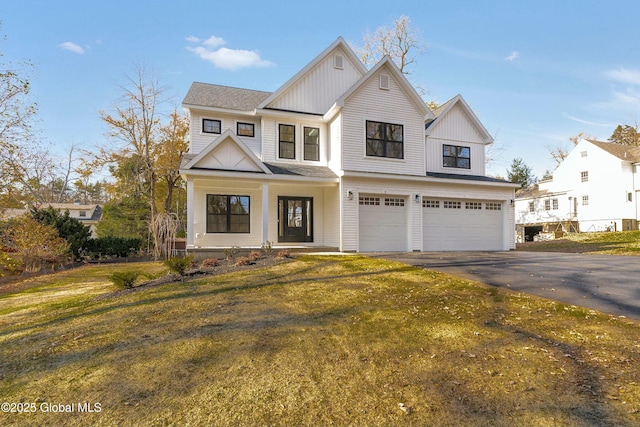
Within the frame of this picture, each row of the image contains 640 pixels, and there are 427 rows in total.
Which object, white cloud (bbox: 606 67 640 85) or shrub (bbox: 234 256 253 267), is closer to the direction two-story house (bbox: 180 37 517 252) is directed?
the shrub

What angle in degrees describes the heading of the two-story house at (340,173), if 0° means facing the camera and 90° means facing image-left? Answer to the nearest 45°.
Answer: approximately 0°

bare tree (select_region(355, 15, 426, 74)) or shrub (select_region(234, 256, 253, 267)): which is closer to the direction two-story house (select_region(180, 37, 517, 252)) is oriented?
the shrub

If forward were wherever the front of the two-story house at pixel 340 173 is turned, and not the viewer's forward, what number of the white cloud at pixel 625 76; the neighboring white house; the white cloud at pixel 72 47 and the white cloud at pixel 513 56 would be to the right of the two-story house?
1

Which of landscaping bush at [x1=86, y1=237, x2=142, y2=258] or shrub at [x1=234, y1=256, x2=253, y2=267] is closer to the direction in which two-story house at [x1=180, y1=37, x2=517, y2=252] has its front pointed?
the shrub

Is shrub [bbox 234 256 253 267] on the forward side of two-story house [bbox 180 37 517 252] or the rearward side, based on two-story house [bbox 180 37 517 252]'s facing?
on the forward side

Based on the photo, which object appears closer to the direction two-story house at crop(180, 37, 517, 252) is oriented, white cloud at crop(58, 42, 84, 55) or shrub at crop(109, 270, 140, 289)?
the shrub

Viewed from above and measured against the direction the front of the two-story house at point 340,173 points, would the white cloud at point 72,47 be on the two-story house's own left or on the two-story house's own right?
on the two-story house's own right

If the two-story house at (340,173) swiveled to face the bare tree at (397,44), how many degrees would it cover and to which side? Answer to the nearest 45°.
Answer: approximately 180°

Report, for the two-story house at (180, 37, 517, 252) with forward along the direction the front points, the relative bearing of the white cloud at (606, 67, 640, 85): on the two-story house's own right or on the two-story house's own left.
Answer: on the two-story house's own left

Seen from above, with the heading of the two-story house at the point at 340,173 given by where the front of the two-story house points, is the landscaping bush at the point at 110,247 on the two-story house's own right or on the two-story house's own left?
on the two-story house's own right

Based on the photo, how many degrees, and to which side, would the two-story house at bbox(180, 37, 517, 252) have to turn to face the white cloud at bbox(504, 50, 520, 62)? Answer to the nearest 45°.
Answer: approximately 135° to its left

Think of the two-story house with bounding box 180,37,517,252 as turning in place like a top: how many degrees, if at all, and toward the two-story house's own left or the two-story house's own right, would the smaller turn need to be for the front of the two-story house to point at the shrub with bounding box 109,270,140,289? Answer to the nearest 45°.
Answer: approximately 45° to the two-story house's own right

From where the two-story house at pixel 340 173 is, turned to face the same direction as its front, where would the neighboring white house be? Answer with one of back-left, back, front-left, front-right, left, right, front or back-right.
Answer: back-left

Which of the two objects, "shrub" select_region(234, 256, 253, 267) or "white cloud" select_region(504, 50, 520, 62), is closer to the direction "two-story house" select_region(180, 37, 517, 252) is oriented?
the shrub

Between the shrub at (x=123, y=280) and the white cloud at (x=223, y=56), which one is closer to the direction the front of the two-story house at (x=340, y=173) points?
the shrub
